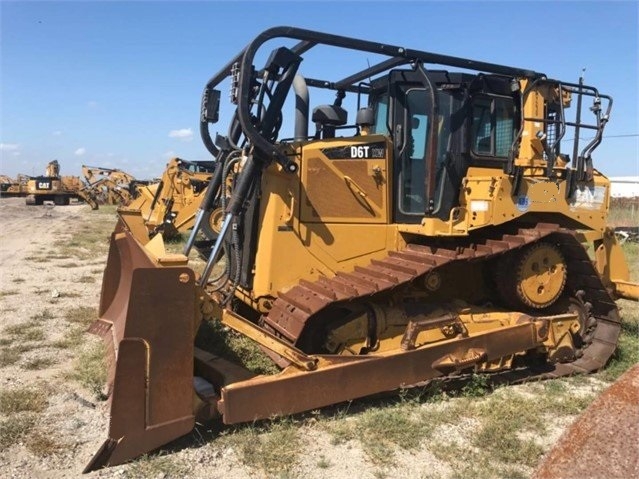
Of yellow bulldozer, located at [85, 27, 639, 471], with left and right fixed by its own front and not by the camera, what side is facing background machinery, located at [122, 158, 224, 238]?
right

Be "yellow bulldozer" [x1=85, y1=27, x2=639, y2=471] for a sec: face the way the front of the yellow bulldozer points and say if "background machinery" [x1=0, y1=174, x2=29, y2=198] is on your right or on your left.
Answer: on your right

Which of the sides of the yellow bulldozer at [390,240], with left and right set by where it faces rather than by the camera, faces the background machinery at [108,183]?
right

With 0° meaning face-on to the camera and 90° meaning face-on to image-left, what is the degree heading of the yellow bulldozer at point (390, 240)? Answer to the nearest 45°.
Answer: approximately 45°

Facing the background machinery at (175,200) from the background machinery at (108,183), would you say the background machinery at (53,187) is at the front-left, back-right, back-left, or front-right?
back-right
